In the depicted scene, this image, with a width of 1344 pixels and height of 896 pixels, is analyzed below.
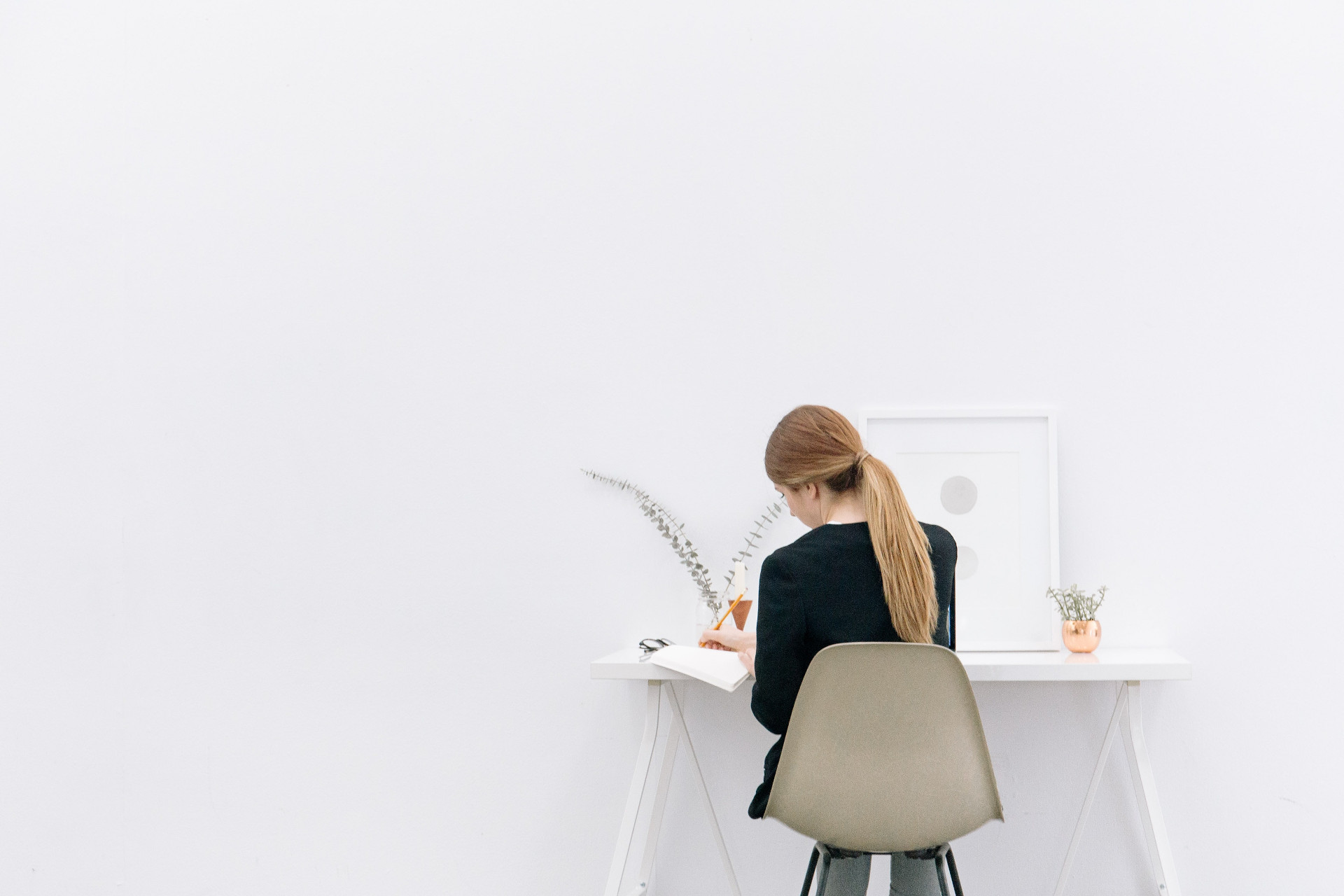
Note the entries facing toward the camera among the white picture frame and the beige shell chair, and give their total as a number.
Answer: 1

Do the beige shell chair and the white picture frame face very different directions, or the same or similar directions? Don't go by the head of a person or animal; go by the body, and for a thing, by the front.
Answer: very different directions

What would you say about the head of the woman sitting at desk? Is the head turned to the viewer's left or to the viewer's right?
to the viewer's left

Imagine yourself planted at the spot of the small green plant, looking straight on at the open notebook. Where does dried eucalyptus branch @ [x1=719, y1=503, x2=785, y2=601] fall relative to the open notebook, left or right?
right

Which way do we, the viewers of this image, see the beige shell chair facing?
facing away from the viewer

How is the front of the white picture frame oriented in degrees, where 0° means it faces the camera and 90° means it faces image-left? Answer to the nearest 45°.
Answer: approximately 0°
